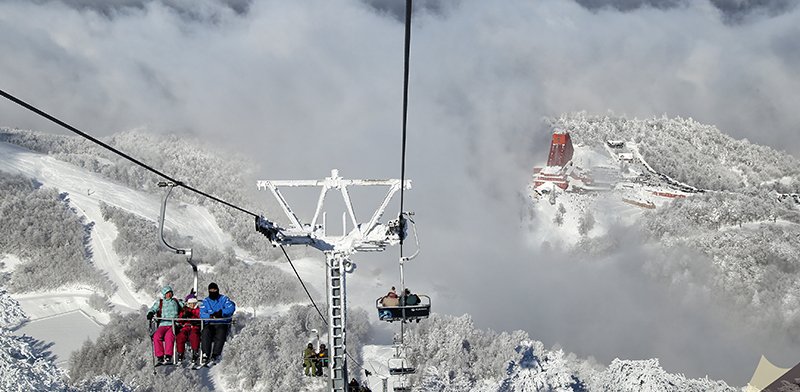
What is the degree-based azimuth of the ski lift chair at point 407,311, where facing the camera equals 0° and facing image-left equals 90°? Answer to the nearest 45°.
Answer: approximately 180°

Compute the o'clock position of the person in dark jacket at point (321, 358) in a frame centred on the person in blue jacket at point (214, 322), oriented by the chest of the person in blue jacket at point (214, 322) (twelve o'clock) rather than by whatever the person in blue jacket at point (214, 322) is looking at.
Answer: the person in dark jacket at point (321, 358) is roughly at 6 o'clock from the person in blue jacket at point (214, 322).

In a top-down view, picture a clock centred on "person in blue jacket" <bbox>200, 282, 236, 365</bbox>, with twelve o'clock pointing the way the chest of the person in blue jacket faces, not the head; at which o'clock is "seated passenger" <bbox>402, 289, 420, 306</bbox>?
The seated passenger is roughly at 8 o'clock from the person in blue jacket.

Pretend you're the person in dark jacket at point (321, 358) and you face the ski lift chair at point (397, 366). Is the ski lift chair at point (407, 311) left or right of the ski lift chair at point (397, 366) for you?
right

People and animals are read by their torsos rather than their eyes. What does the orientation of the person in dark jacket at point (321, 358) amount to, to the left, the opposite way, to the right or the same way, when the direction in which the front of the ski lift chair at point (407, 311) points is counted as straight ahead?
the opposite way

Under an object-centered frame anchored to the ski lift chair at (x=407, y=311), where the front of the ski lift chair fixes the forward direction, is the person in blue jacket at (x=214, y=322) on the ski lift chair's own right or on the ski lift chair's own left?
on the ski lift chair's own left

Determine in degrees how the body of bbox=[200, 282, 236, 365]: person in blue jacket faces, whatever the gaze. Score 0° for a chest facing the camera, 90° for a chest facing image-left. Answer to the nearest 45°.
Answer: approximately 0°
